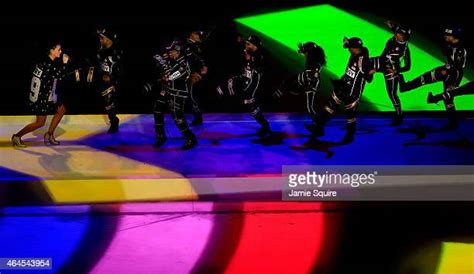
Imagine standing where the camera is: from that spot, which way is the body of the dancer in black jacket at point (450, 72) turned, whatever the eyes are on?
to the viewer's left

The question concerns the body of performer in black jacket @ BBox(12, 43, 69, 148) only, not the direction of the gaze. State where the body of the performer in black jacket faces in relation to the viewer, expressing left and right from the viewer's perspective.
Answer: facing to the right of the viewer

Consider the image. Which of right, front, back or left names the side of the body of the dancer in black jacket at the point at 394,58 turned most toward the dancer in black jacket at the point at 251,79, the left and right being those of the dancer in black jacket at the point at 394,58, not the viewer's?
front

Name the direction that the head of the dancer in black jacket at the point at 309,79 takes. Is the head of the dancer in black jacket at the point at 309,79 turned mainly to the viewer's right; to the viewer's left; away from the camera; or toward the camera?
to the viewer's left

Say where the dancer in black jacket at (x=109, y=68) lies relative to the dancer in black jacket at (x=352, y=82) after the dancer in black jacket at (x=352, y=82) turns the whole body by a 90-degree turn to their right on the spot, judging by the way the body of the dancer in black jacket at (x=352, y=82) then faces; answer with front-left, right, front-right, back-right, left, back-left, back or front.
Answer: front-left

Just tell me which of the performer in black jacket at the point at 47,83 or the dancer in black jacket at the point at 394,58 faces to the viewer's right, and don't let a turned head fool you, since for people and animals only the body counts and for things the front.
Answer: the performer in black jacket at the point at 47,83

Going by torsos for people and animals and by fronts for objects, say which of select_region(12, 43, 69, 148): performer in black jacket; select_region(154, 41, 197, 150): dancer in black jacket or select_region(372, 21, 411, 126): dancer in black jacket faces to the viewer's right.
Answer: select_region(12, 43, 69, 148): performer in black jacket

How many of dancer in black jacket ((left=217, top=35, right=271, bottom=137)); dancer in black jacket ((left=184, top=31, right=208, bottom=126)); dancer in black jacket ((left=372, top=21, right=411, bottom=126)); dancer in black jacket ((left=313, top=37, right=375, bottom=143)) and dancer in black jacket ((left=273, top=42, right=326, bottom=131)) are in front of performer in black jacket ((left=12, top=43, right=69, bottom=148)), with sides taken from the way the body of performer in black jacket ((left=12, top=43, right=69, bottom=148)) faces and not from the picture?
5

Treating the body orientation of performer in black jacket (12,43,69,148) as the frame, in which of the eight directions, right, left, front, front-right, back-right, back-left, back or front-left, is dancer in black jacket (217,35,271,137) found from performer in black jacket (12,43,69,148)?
front

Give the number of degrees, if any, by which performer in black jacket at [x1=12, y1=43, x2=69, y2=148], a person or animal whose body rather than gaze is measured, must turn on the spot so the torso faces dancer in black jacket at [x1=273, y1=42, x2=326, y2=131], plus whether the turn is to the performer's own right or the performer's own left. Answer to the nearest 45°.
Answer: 0° — they already face them

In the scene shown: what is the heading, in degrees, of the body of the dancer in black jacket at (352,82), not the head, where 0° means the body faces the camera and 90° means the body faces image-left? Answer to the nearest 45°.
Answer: approximately 45°

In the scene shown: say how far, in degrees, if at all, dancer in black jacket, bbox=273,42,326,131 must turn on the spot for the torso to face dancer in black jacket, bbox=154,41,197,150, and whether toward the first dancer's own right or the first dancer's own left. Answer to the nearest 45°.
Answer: approximately 45° to the first dancer's own left

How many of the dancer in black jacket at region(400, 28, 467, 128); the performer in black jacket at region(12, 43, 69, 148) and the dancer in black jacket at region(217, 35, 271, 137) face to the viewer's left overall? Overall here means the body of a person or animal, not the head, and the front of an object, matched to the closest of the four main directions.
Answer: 2

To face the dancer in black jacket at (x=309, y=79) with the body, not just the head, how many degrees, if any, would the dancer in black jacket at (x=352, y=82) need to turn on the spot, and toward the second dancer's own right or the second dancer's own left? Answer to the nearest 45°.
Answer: approximately 45° to the second dancer's own right

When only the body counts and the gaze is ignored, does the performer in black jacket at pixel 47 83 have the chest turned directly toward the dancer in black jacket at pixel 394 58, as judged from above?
yes

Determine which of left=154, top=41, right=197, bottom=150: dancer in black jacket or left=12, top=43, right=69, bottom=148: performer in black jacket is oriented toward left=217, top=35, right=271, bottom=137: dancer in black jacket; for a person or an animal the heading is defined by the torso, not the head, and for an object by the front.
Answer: left=12, top=43, right=69, bottom=148: performer in black jacket

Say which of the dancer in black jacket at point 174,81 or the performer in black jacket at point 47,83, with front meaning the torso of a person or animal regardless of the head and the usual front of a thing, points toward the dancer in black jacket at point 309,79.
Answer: the performer in black jacket at point 47,83
